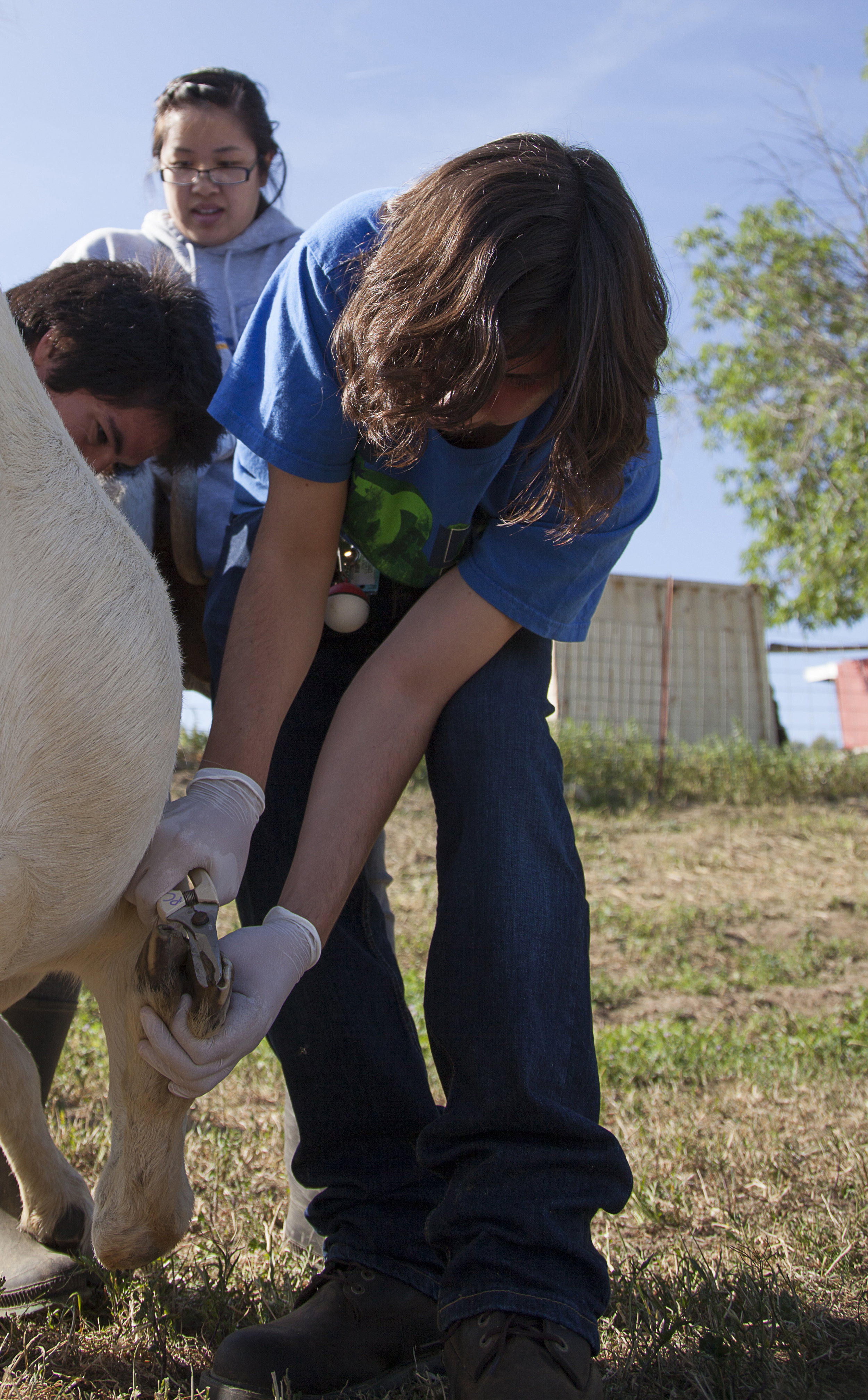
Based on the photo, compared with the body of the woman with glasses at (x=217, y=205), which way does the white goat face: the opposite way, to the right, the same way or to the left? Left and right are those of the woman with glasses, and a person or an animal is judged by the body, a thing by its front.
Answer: to the right

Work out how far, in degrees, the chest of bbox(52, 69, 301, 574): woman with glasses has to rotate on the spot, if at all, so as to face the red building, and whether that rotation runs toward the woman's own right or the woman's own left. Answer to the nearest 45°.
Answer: approximately 135° to the woman's own left

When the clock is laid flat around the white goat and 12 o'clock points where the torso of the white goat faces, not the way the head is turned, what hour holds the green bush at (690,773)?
The green bush is roughly at 4 o'clock from the white goat.

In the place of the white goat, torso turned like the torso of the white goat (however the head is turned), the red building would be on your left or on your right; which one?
on your right

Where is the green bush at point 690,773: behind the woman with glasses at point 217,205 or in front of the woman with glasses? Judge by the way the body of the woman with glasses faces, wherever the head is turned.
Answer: behind

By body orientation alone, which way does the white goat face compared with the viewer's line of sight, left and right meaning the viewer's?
facing to the left of the viewer

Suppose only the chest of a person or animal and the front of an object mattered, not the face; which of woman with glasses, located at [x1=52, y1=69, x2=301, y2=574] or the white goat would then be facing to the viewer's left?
the white goat

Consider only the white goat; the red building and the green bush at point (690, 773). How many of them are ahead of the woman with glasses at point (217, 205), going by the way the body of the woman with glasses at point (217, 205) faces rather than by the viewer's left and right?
1

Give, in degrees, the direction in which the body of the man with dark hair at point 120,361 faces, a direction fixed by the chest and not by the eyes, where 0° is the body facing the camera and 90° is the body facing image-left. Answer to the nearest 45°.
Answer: approximately 315°

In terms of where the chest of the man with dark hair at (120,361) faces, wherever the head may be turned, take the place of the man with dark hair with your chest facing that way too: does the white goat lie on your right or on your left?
on your right

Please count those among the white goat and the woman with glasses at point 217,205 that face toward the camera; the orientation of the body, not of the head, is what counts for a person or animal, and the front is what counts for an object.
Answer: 1
